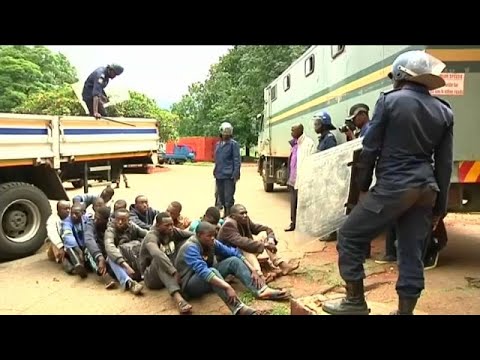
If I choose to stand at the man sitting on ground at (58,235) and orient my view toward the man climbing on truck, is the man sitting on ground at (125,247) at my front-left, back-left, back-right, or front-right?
back-right

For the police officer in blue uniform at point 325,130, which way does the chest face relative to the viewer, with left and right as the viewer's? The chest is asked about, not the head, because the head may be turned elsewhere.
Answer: facing to the left of the viewer

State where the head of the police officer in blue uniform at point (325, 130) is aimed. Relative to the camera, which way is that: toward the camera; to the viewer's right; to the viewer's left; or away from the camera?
to the viewer's left
